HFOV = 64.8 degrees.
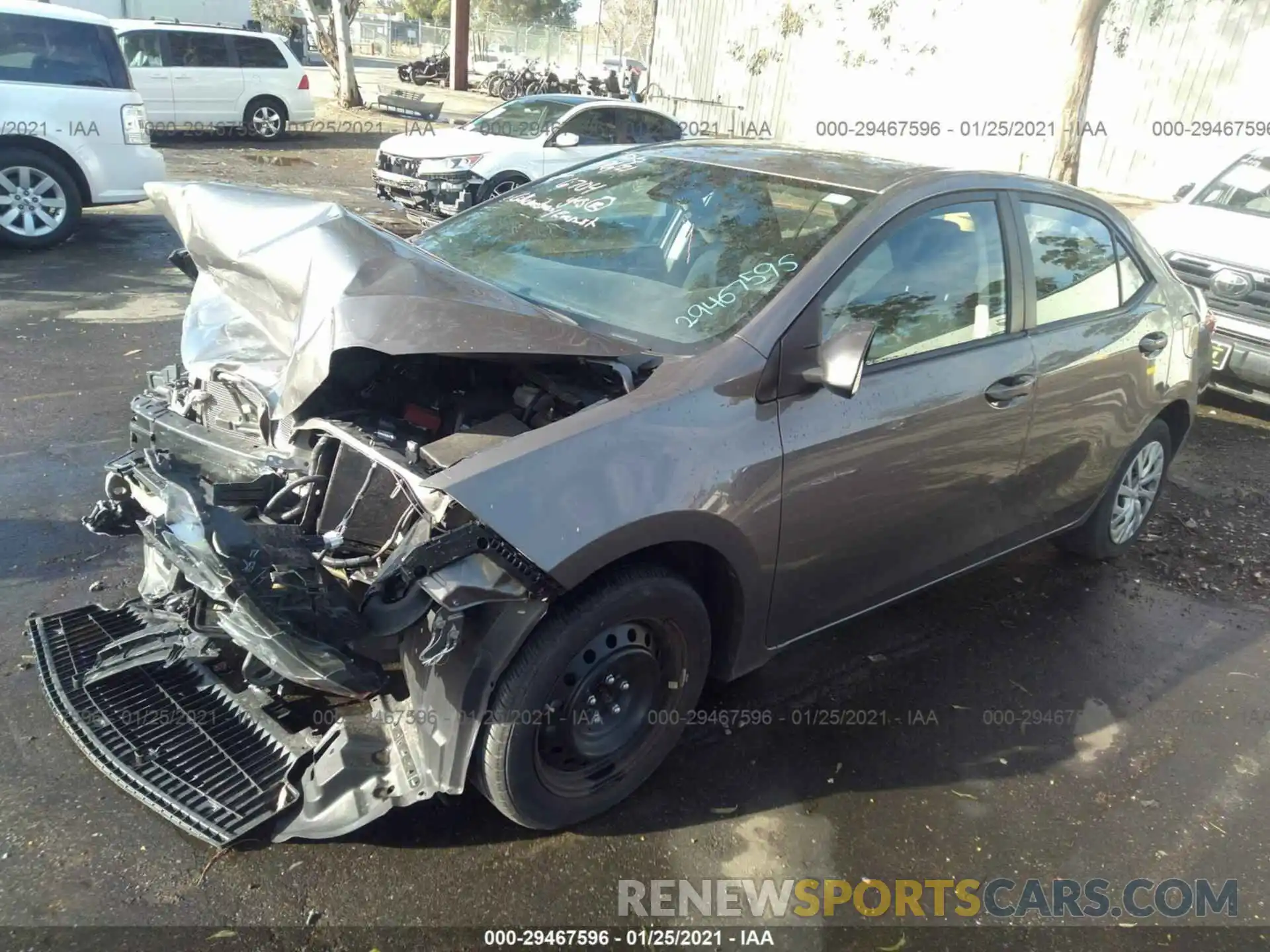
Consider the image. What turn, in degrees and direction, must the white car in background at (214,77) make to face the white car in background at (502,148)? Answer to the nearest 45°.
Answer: approximately 135° to its left

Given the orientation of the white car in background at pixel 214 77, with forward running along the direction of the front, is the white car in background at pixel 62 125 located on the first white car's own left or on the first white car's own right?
on the first white car's own left

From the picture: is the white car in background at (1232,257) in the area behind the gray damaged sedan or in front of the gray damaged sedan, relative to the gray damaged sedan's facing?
behind

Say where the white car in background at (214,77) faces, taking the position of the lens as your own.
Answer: facing to the left of the viewer

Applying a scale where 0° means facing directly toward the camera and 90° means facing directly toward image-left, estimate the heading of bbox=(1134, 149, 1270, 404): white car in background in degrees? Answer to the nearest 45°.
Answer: approximately 45°

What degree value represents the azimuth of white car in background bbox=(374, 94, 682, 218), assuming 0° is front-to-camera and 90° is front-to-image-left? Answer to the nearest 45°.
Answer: approximately 45°

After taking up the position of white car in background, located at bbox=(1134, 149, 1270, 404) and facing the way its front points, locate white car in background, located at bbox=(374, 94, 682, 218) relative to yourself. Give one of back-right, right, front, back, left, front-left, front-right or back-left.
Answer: front-right

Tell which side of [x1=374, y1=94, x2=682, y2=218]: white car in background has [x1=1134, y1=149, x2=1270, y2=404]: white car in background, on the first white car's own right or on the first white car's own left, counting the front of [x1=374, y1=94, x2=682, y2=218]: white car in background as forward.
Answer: on the first white car's own left

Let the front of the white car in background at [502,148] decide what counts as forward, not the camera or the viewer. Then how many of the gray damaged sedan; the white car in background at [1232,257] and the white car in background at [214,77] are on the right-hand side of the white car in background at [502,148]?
1
